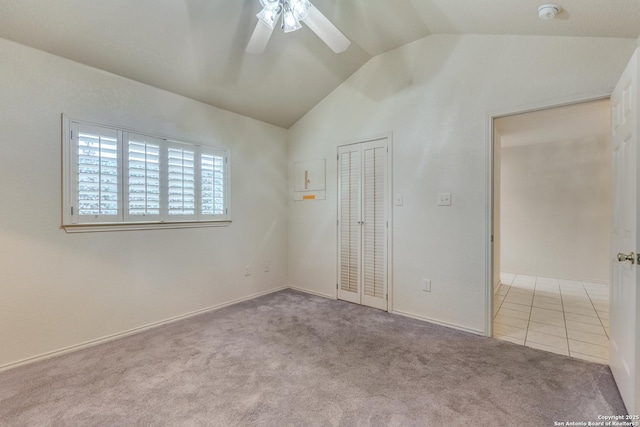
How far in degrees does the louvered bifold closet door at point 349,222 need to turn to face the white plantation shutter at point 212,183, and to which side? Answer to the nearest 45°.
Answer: approximately 45° to its right

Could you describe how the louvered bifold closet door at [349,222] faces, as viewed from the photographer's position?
facing the viewer and to the left of the viewer

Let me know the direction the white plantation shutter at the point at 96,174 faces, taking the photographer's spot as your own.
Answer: facing the viewer and to the right of the viewer

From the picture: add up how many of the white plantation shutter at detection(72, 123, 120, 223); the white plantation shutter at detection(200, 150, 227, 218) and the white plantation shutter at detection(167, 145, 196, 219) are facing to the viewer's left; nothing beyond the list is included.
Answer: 0

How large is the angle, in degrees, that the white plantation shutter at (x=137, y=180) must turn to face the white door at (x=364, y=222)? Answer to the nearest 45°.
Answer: approximately 45° to its left

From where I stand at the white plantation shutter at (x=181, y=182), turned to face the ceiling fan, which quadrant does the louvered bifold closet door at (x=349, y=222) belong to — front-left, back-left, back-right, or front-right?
front-left

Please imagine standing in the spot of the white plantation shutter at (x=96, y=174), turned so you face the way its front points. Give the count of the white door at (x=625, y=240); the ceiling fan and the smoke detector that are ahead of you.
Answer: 3

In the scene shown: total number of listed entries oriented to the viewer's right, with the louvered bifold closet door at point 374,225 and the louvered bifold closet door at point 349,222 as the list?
0

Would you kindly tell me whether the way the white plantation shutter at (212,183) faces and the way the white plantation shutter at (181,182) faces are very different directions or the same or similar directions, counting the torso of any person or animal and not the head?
same or similar directions

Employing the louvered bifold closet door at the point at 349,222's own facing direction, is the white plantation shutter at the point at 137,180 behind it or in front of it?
in front

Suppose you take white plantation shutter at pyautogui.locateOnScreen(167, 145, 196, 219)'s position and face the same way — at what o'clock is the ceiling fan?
The ceiling fan is roughly at 1 o'clock from the white plantation shutter.

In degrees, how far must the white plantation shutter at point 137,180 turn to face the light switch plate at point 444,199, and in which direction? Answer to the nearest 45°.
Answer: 0° — it already faces it
